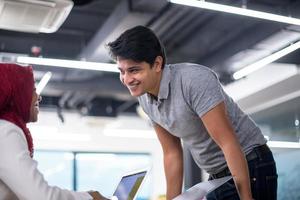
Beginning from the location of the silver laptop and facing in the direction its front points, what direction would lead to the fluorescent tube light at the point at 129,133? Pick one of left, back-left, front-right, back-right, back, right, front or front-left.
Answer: back-right

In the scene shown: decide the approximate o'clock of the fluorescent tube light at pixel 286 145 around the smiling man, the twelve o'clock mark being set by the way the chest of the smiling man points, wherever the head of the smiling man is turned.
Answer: The fluorescent tube light is roughly at 5 o'clock from the smiling man.

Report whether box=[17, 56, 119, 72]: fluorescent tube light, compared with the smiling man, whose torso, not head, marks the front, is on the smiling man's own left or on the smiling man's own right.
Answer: on the smiling man's own right

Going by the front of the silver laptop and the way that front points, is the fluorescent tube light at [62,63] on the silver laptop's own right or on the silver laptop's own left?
on the silver laptop's own right

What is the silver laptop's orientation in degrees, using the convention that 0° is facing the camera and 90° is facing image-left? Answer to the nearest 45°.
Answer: approximately 45°

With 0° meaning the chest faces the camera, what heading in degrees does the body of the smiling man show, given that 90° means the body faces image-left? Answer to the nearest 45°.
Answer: approximately 45°

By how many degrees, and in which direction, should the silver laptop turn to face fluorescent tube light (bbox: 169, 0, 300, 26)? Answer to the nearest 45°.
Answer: approximately 135° to its right

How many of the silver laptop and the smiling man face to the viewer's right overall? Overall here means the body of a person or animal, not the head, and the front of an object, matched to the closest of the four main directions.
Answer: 0

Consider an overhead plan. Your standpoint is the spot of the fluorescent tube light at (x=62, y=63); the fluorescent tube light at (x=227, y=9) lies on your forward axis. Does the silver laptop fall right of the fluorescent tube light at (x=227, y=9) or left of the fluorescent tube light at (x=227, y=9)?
right

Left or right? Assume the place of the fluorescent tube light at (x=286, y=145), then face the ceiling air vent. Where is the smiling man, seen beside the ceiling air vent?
left
